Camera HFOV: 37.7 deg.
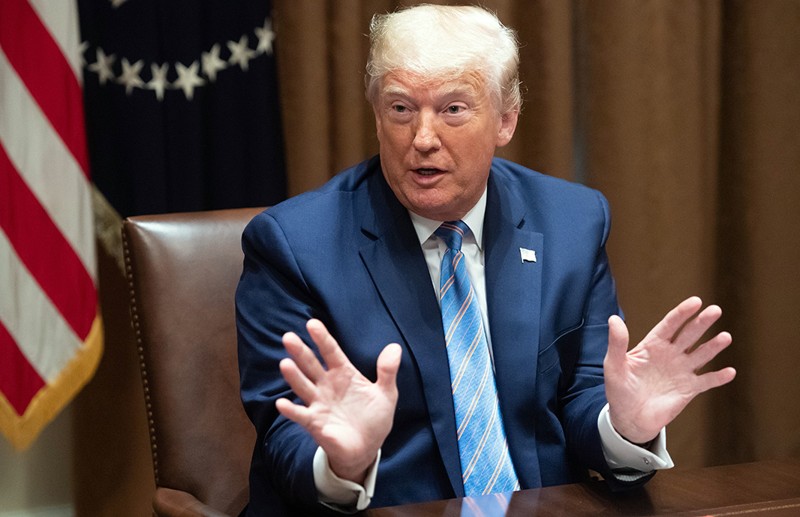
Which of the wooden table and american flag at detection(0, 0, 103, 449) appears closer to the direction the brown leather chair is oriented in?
the wooden table

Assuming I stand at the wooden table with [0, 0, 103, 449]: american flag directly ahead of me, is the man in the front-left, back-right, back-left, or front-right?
front-right

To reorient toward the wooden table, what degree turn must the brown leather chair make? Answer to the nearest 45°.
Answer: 0° — it already faces it

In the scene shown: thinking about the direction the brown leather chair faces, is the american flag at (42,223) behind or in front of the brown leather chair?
behind

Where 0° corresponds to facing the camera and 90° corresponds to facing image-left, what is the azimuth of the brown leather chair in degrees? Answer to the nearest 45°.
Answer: approximately 315°
